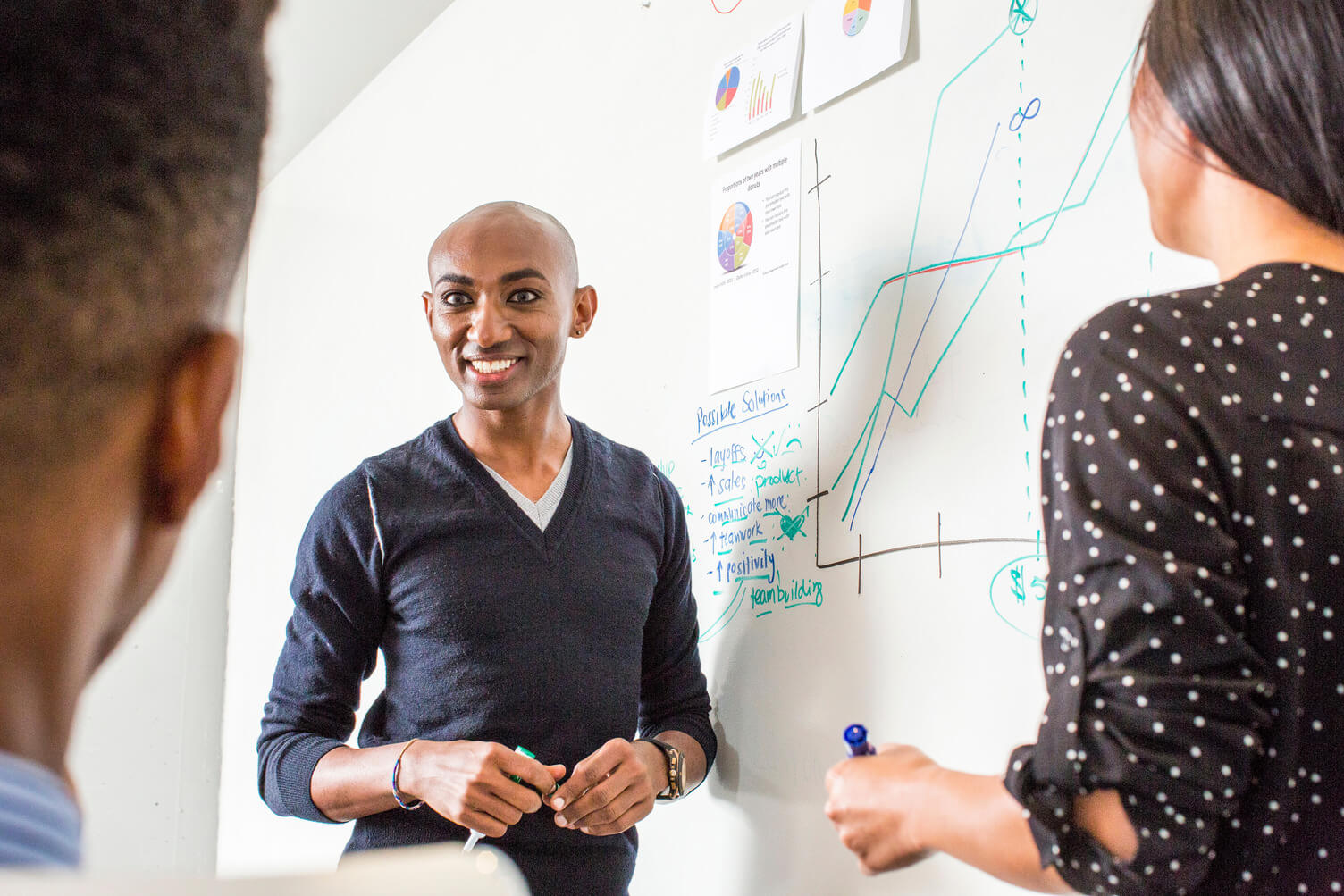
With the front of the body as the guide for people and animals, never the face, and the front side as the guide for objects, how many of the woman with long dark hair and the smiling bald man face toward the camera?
1

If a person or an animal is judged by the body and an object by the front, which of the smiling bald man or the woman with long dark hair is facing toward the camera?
the smiling bald man

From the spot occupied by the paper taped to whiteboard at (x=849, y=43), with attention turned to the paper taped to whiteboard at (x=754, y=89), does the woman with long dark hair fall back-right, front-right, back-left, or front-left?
back-left

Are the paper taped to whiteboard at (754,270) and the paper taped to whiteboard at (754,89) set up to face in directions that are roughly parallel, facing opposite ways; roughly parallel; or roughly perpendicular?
roughly parallel

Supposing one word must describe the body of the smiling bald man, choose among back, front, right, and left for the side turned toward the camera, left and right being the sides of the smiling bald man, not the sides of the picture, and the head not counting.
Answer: front
